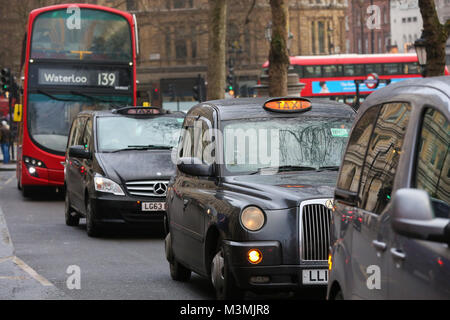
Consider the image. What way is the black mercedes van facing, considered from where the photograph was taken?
facing the viewer and to the right of the viewer

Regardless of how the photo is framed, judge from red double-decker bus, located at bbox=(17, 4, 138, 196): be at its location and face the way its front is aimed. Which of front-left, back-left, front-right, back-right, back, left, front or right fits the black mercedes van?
front

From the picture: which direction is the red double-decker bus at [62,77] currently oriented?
toward the camera

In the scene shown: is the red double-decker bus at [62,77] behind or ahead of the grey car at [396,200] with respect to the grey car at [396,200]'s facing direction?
behind

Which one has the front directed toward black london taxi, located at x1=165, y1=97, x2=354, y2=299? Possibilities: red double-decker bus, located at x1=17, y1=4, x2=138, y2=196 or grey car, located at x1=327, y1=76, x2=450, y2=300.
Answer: the red double-decker bus

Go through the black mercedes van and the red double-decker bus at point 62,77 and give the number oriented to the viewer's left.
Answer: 0

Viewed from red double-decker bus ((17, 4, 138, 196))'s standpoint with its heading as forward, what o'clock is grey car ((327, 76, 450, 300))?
The grey car is roughly at 12 o'clock from the red double-decker bus.

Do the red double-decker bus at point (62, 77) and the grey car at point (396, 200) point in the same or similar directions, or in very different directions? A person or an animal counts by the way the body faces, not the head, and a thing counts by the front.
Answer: same or similar directions

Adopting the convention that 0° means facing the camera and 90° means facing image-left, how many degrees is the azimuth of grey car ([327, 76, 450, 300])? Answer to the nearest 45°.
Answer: approximately 315°

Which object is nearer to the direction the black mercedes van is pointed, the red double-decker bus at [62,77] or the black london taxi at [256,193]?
the black london taxi

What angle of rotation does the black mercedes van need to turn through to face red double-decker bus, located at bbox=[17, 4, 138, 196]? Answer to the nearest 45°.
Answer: approximately 135° to its left

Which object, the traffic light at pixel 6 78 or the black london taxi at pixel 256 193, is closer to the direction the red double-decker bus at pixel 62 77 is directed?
the black london taxi
